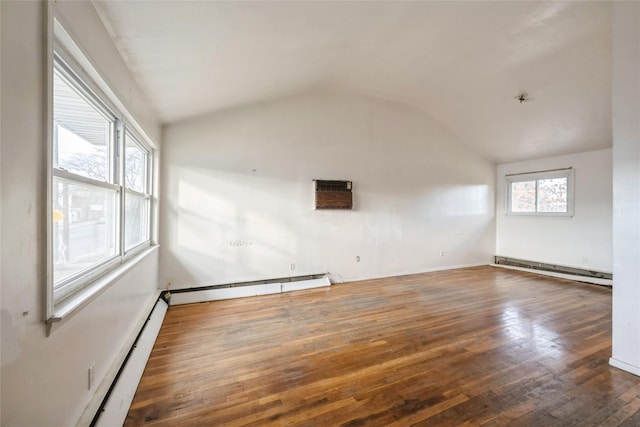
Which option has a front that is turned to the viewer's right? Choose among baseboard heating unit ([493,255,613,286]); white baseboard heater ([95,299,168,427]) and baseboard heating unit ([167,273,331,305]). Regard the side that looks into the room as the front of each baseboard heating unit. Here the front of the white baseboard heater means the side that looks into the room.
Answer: the white baseboard heater

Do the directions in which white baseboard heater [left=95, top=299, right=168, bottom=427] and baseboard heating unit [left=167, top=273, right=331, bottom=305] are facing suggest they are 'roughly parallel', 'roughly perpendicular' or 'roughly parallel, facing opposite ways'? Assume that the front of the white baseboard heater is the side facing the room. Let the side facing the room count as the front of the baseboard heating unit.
roughly perpendicular

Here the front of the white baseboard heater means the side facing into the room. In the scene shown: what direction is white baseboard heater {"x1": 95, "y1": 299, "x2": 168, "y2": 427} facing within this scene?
to the viewer's right

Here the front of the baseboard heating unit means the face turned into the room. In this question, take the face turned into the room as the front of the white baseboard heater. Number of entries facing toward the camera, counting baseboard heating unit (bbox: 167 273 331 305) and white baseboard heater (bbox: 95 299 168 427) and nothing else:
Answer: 1
